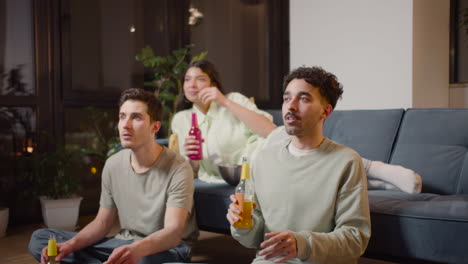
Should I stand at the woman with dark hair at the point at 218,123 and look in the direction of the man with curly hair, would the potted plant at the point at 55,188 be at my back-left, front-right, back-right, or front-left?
back-right

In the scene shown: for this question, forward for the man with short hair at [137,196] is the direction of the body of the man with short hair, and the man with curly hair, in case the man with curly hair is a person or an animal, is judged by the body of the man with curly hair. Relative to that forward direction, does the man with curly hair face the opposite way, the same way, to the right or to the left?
the same way

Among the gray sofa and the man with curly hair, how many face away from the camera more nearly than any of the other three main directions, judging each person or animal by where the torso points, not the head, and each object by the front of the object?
0

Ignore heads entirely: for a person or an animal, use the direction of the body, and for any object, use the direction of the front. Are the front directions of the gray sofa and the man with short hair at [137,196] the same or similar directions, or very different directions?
same or similar directions

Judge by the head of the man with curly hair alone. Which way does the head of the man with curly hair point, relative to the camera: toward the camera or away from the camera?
toward the camera

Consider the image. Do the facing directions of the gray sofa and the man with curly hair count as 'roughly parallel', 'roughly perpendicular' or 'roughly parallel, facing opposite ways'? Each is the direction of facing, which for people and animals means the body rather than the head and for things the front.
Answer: roughly parallel

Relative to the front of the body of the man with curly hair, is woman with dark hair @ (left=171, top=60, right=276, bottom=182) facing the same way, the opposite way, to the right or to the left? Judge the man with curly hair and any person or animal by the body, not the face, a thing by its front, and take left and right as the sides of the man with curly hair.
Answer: the same way

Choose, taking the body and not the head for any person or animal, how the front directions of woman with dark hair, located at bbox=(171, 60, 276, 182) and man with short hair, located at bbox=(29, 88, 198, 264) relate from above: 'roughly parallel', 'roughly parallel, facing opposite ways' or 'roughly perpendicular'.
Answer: roughly parallel

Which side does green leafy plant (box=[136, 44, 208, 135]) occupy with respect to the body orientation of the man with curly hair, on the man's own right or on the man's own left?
on the man's own right

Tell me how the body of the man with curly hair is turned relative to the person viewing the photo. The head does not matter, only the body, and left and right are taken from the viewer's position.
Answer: facing the viewer and to the left of the viewer

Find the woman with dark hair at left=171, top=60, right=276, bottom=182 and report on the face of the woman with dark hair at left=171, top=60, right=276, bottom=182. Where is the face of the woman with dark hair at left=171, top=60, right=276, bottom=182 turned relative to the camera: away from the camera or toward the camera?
toward the camera

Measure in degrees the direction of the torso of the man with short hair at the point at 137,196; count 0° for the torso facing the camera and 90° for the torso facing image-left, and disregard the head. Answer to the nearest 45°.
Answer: approximately 45°
